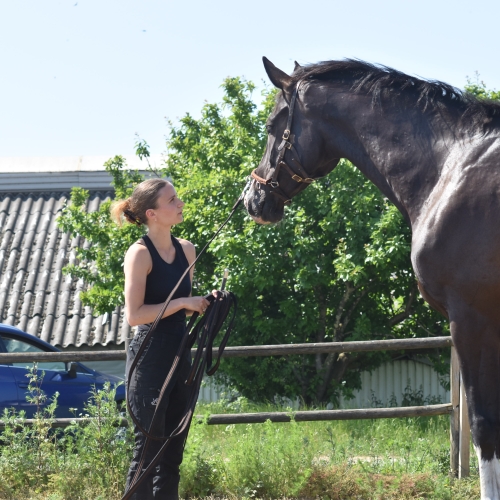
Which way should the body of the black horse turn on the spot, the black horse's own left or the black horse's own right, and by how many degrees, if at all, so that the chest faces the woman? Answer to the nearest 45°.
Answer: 0° — it already faces them

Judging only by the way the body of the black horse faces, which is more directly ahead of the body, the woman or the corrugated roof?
the woman

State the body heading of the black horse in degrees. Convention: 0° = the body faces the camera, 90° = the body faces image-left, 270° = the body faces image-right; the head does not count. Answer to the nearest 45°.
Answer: approximately 90°

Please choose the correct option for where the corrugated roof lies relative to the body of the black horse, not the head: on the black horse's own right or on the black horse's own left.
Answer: on the black horse's own right

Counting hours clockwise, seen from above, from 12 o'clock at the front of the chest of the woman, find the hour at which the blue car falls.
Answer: The blue car is roughly at 7 o'clock from the woman.

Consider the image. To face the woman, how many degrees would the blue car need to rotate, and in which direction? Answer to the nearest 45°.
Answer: approximately 90° to its right

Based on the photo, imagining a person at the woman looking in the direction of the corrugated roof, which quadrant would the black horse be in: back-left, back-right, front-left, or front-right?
back-right

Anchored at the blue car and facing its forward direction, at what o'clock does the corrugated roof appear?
The corrugated roof is roughly at 9 o'clock from the blue car.

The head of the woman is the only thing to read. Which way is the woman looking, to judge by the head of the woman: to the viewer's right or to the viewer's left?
to the viewer's right

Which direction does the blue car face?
to the viewer's right
